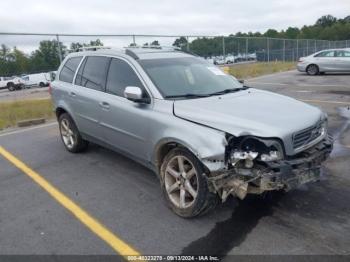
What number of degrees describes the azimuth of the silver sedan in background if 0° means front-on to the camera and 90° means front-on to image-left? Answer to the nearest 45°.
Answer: approximately 270°

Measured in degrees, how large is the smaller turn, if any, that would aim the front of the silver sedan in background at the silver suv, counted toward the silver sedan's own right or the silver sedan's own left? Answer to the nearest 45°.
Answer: approximately 90° to the silver sedan's own right

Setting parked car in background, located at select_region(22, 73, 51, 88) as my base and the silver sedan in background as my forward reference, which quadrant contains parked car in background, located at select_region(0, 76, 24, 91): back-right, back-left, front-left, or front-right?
back-right

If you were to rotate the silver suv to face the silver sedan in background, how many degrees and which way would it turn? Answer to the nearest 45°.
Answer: approximately 90° to its left

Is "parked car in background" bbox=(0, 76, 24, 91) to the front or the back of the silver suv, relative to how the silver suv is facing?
to the back

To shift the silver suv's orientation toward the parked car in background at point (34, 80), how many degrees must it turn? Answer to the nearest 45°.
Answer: approximately 180°

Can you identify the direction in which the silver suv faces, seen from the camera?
facing the viewer and to the right of the viewer

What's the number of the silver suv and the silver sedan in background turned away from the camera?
0
